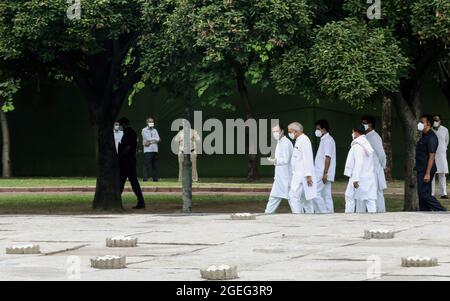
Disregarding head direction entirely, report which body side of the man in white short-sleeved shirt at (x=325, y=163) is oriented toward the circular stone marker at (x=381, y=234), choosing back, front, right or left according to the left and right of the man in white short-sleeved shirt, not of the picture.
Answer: left

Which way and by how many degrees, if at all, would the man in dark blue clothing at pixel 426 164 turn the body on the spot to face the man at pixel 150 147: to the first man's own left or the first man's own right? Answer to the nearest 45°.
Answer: approximately 45° to the first man's own right

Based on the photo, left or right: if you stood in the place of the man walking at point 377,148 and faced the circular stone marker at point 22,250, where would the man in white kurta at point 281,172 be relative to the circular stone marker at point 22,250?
right

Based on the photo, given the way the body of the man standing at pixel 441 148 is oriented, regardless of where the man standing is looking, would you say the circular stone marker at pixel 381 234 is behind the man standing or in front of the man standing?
in front

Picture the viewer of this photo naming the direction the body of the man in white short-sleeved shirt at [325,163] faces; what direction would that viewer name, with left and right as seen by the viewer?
facing to the left of the viewer

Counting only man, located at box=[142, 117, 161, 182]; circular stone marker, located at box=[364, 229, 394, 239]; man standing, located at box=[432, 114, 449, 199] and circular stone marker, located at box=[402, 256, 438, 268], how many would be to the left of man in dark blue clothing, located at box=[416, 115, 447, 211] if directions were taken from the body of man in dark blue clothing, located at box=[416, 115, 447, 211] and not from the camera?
2

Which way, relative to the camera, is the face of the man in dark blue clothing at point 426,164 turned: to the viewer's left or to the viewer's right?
to the viewer's left

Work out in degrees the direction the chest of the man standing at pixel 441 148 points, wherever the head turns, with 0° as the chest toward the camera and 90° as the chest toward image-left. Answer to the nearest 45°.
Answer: approximately 45°

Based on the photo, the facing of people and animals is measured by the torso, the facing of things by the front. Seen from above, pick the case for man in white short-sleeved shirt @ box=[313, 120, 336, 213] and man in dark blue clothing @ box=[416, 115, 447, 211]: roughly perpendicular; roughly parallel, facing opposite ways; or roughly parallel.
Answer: roughly parallel

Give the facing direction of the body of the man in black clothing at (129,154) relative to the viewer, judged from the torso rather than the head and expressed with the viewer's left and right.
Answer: facing to the left of the viewer

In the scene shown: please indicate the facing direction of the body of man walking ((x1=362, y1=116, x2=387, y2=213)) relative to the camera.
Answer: to the viewer's left

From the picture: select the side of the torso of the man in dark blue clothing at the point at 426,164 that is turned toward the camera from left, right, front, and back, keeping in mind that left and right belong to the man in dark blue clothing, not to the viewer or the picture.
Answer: left

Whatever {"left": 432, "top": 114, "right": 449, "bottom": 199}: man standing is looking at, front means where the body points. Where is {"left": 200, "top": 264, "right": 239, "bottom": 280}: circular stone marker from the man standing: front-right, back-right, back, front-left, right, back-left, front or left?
front-left
